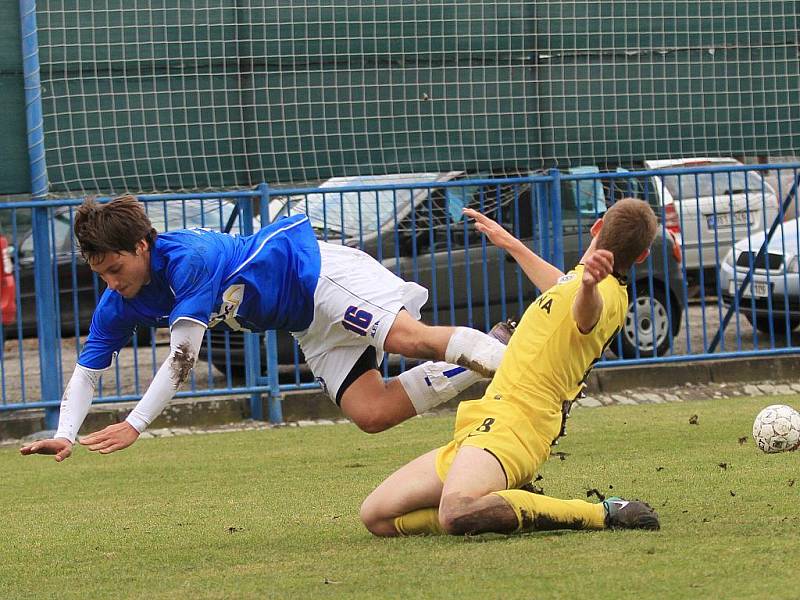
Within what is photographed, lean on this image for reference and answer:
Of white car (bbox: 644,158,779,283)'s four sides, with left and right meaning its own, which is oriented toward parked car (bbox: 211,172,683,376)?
left

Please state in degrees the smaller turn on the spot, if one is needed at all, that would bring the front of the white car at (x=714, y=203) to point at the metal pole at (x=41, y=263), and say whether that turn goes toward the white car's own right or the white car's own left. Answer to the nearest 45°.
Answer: approximately 90° to the white car's own left

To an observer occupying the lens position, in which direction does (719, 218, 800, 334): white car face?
facing the viewer and to the left of the viewer

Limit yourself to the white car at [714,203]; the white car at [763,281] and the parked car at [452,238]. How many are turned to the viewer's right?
0

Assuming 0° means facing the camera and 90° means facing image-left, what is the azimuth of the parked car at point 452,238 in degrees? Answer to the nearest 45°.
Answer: approximately 45°

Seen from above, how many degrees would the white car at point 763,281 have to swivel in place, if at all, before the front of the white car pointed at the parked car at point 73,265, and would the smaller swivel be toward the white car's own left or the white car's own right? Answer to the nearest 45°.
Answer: approximately 45° to the white car's own right

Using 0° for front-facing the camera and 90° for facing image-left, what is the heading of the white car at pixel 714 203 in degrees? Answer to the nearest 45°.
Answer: approximately 135°

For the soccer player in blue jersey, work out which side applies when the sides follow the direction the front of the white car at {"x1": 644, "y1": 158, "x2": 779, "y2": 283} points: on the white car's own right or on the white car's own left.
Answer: on the white car's own left

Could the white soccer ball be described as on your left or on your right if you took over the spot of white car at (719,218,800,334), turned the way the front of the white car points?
on your left

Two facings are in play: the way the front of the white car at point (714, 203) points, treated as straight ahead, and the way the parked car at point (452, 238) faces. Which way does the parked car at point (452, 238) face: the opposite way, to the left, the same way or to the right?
to the left

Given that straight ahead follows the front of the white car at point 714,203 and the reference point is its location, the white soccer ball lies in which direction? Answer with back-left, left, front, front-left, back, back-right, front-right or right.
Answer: back-left
